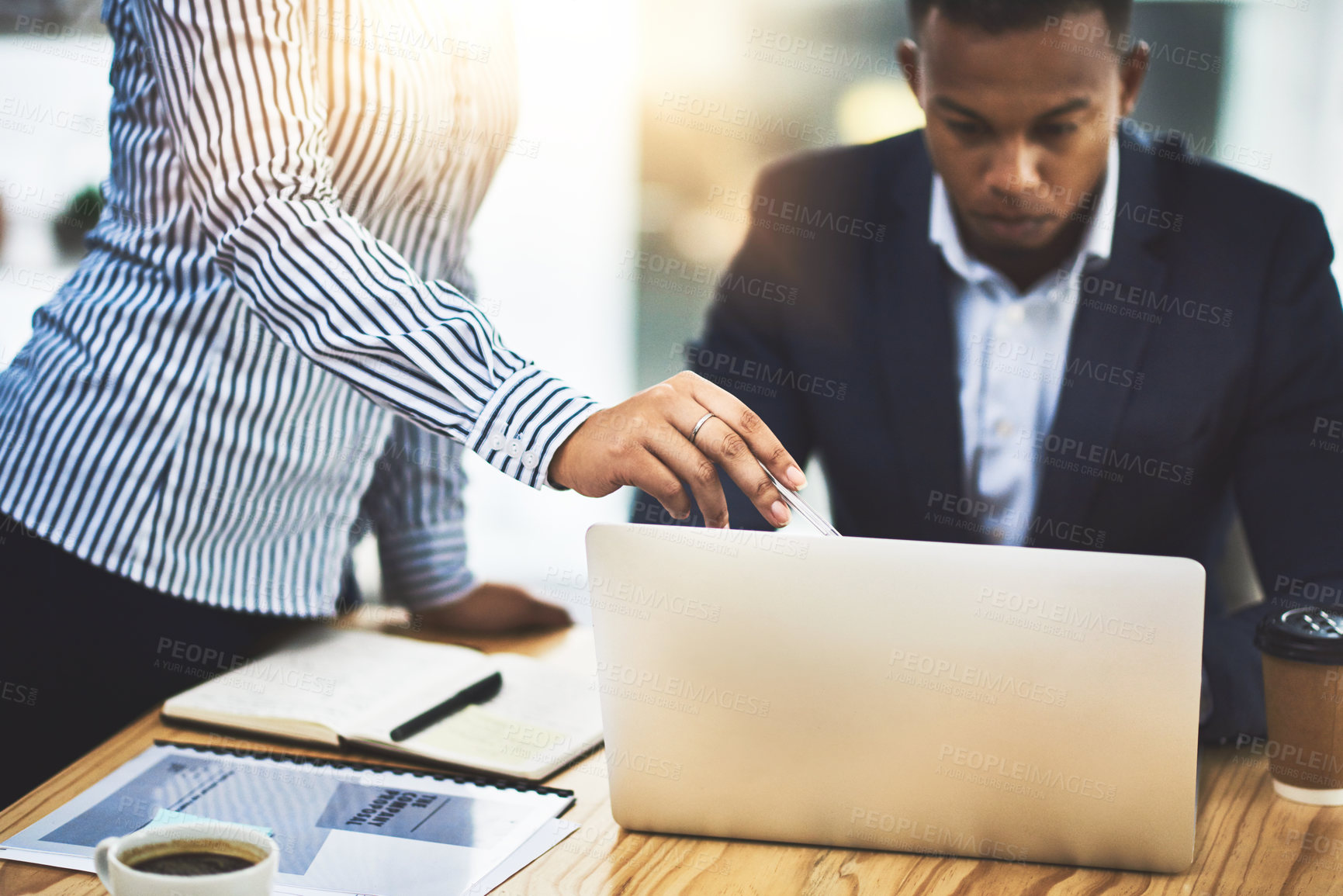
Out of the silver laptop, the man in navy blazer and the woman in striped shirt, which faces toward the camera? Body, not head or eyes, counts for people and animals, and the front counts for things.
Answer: the man in navy blazer

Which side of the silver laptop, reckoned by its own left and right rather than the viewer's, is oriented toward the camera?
back

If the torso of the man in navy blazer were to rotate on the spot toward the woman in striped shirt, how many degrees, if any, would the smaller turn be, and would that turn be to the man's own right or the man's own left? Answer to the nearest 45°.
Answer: approximately 45° to the man's own right

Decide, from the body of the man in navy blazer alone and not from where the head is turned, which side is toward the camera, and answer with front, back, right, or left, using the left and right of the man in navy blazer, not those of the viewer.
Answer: front

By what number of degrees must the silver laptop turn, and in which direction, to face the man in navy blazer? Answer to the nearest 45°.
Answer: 0° — it already faces them

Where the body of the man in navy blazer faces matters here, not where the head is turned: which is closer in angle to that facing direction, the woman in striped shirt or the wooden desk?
the wooden desk

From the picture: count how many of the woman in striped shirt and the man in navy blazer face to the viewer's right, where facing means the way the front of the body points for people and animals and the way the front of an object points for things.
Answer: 1

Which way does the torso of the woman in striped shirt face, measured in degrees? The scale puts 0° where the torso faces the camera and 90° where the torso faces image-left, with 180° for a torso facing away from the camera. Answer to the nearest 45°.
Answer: approximately 270°

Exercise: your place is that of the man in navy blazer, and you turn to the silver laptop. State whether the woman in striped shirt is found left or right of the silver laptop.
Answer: right

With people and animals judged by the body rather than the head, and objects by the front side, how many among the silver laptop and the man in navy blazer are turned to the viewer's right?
0

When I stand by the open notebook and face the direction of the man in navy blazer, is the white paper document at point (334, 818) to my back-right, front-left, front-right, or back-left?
back-right

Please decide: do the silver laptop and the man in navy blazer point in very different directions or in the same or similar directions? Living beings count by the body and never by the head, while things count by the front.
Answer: very different directions

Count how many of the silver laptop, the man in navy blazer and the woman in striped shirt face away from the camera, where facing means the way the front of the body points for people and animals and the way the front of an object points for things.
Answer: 1
